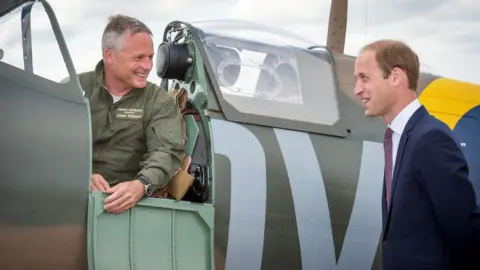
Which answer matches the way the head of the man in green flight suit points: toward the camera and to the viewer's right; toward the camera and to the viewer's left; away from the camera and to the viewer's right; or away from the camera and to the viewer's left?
toward the camera and to the viewer's right

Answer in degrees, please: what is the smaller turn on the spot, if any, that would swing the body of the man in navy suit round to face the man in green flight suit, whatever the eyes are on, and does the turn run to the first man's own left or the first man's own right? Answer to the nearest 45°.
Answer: approximately 45° to the first man's own right

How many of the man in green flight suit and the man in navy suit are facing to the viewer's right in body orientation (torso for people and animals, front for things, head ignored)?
0

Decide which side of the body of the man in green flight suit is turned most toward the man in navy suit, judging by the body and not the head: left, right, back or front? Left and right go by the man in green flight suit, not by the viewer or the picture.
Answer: left

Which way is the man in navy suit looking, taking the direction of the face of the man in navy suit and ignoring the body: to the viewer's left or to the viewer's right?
to the viewer's left

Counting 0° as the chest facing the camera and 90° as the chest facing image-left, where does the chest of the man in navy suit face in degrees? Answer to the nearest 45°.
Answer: approximately 90°

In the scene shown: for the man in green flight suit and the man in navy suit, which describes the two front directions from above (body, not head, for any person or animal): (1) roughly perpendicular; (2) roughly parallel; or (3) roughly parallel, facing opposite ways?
roughly perpendicular
